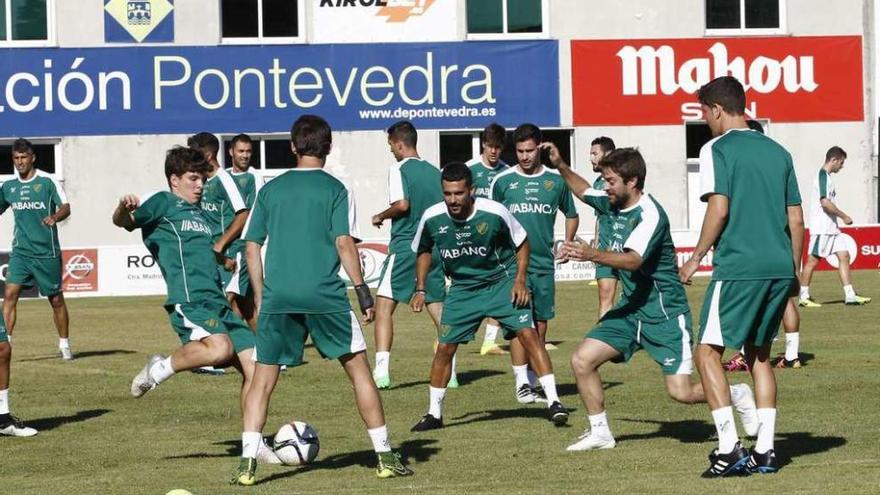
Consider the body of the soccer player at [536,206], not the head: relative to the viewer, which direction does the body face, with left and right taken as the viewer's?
facing the viewer

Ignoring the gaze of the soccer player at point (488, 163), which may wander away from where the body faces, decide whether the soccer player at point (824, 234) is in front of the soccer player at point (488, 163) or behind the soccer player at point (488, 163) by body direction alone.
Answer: behind

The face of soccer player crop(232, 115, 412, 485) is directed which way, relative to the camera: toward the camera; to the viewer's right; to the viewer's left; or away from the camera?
away from the camera

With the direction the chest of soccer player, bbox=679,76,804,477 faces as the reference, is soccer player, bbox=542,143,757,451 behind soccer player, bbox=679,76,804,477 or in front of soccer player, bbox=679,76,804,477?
in front

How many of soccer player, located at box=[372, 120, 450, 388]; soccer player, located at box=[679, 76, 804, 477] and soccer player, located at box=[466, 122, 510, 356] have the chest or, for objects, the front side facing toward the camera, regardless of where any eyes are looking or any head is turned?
1

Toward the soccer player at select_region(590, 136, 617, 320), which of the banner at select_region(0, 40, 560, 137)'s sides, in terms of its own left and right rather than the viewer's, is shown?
front

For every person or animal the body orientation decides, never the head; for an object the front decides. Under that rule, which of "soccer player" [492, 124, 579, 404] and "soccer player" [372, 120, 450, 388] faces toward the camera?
"soccer player" [492, 124, 579, 404]

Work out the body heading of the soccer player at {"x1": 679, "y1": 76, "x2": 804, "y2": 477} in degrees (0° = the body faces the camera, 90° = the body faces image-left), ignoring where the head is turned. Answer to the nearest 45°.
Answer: approximately 135°

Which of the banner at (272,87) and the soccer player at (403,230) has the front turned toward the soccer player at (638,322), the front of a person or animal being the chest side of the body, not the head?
the banner

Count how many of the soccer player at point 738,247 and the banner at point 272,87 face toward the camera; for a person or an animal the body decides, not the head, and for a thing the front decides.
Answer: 1

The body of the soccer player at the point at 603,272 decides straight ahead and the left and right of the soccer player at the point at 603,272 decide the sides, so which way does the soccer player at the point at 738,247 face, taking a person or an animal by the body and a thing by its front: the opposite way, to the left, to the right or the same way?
to the right

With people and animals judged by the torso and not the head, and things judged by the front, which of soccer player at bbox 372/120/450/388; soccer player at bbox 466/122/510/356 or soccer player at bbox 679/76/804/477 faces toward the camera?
soccer player at bbox 466/122/510/356

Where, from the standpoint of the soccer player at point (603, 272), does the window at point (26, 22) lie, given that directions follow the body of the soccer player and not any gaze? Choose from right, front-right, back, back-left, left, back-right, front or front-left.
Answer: right

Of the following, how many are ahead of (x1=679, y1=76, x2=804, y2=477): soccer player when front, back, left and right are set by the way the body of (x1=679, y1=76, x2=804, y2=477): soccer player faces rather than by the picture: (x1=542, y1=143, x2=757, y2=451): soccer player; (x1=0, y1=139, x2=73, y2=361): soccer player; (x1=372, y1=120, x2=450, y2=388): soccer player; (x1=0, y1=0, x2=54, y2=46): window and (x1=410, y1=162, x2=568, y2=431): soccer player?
5

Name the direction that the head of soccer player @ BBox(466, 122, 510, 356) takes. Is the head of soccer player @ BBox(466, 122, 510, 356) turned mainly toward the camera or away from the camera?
toward the camera

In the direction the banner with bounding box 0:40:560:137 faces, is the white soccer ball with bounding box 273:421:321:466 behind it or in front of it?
in front
